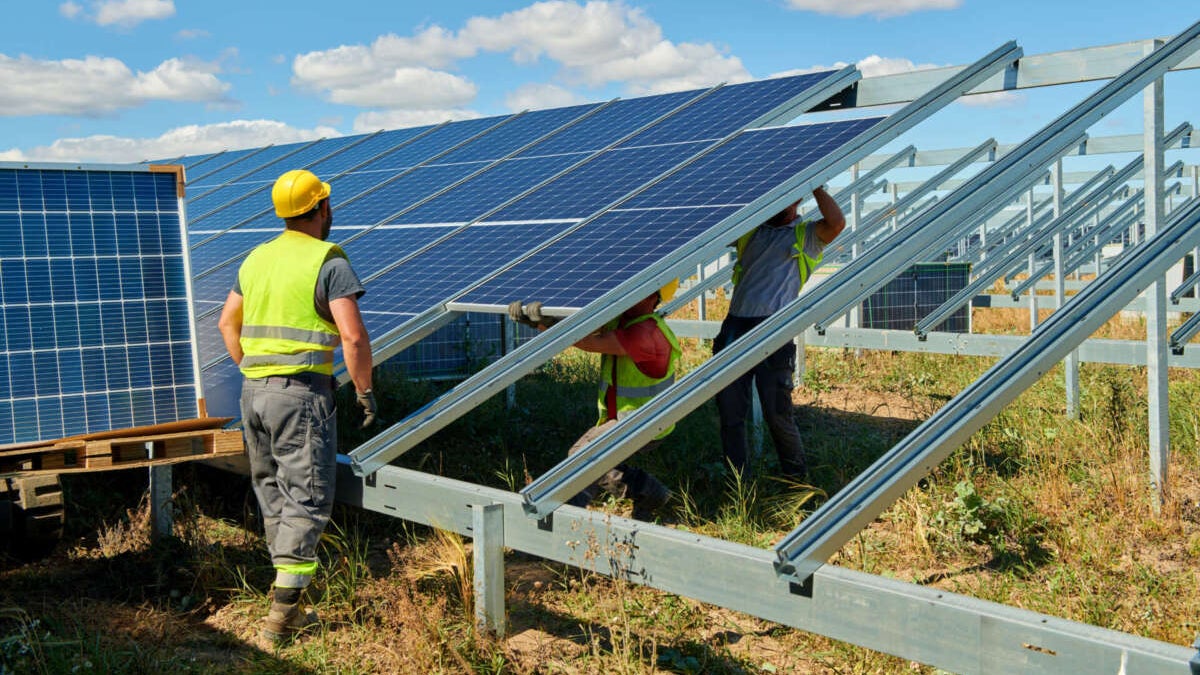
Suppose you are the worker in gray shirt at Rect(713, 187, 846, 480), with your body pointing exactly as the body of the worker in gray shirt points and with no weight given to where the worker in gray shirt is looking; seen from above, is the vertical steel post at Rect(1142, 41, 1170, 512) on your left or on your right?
on your left

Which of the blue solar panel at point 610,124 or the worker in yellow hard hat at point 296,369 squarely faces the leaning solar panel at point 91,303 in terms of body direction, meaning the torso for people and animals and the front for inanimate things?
the blue solar panel

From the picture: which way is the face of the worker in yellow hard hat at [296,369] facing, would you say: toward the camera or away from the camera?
away from the camera

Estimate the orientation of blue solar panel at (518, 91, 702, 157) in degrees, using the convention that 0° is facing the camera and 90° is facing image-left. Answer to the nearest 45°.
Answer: approximately 45°

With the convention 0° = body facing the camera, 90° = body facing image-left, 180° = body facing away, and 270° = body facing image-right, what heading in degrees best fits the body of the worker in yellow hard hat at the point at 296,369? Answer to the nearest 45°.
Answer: approximately 225°

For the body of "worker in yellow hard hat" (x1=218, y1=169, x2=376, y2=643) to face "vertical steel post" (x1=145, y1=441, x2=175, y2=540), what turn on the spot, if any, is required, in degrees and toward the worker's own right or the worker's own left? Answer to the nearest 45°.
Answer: approximately 90° to the worker's own left

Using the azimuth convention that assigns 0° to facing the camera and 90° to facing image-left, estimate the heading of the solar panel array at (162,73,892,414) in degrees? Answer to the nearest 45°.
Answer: approximately 45°

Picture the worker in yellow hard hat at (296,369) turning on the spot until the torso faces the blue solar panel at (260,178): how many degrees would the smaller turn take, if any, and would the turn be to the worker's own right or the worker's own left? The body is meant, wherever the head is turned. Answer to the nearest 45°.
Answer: approximately 45° to the worker's own left

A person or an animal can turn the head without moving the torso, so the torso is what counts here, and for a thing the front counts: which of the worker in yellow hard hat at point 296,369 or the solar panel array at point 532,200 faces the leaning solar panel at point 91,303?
the solar panel array
